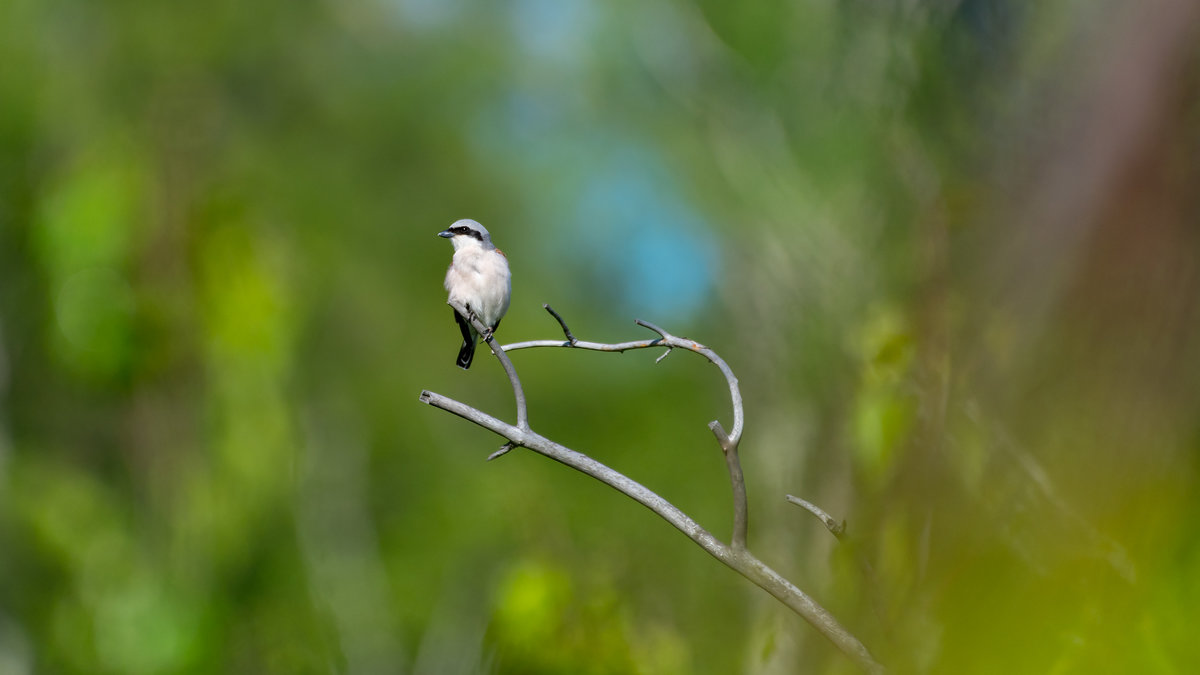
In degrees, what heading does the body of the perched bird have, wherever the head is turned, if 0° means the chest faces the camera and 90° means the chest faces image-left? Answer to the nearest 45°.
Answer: approximately 0°
